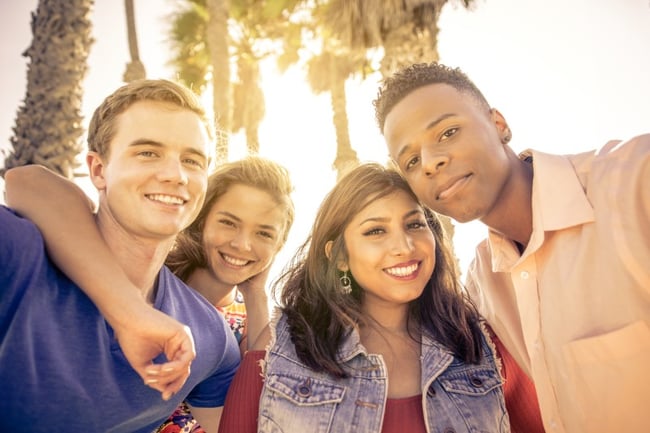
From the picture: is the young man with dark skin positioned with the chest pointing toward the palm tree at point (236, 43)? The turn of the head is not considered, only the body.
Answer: no

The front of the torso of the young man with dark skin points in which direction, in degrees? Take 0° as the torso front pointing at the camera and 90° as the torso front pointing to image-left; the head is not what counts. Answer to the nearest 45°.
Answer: approximately 45°
